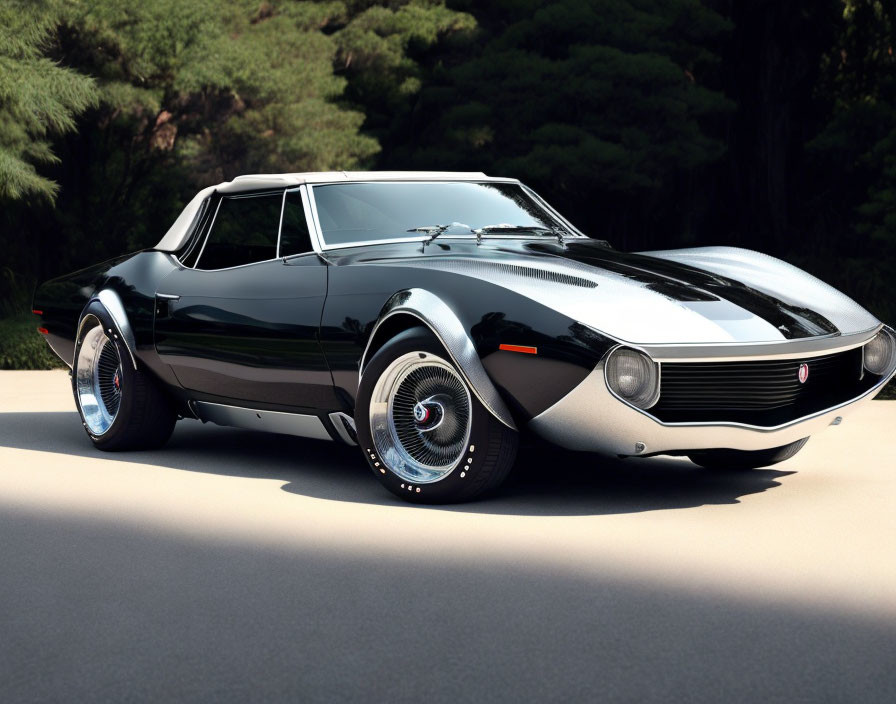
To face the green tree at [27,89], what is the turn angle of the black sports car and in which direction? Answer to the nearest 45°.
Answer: approximately 180°

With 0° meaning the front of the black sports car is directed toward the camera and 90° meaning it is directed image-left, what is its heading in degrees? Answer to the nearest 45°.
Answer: approximately 315°

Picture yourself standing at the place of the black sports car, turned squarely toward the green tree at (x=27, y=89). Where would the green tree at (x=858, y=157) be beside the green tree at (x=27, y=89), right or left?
right

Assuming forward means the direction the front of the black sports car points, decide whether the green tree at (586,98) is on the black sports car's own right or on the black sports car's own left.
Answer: on the black sports car's own left

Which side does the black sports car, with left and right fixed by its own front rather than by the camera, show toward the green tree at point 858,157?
left
